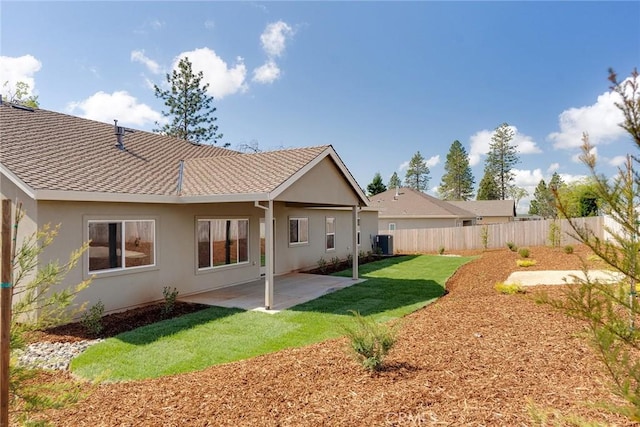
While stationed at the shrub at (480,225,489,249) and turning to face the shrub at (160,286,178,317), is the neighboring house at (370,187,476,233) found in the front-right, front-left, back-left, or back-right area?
back-right

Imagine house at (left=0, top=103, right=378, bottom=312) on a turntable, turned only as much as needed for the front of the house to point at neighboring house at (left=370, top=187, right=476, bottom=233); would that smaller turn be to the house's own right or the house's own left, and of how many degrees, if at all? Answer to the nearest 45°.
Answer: approximately 90° to the house's own right

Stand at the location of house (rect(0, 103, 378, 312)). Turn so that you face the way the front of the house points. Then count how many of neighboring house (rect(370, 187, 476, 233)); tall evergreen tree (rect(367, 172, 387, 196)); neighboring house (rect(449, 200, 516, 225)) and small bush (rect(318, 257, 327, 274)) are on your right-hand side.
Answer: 4

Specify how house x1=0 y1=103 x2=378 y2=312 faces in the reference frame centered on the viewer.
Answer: facing away from the viewer and to the left of the viewer
